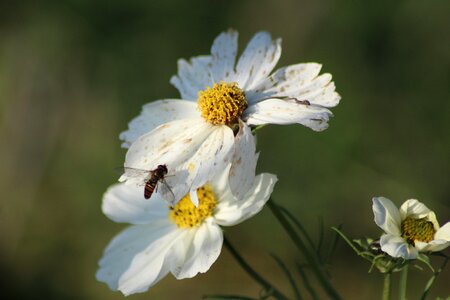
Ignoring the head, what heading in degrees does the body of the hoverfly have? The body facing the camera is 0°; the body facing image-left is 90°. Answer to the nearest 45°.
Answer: approximately 225°
